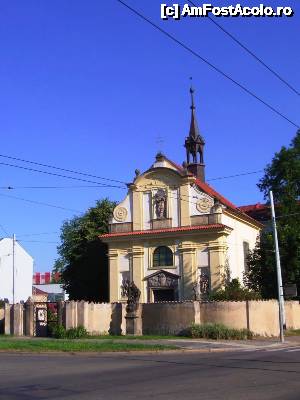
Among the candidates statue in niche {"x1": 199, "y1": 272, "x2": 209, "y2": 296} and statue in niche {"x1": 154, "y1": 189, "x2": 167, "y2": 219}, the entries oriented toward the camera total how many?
2

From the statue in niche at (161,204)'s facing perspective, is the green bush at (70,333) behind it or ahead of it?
ahead

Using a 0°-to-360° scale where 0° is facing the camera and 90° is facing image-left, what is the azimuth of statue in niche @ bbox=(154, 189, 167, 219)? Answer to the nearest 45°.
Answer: approximately 0°

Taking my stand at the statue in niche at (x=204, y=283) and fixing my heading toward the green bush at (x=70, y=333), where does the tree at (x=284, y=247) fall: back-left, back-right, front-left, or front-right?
back-left

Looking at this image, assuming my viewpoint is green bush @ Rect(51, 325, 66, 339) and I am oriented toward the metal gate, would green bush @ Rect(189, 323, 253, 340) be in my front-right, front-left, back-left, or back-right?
back-right

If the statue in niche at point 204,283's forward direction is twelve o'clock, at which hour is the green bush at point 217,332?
The green bush is roughly at 12 o'clock from the statue in niche.

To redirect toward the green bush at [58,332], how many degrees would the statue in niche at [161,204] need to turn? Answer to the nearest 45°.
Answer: approximately 45° to its right
